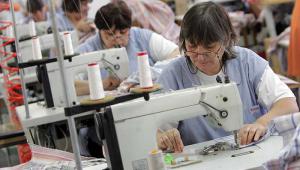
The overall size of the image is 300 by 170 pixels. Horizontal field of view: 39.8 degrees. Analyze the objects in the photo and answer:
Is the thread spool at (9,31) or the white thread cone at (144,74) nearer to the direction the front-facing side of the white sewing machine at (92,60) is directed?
the thread spool

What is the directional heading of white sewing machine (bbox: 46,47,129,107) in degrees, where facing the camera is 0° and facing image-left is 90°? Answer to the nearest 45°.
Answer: approximately 180°

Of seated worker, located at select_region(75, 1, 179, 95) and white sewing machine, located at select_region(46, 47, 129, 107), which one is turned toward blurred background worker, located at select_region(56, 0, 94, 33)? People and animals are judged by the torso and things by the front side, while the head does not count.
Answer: the white sewing machine

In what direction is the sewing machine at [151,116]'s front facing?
away from the camera

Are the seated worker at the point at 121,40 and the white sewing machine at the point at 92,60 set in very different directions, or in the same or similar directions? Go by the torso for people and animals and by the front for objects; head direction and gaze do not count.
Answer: very different directions

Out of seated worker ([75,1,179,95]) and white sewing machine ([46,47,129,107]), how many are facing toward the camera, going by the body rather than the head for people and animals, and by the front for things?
1

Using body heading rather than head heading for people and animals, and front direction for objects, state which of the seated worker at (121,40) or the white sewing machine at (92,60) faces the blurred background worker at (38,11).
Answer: the white sewing machine
